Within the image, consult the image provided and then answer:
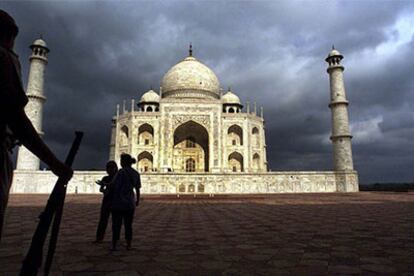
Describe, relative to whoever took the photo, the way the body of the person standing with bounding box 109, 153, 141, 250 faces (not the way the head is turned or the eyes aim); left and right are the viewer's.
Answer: facing away from the viewer and to the right of the viewer

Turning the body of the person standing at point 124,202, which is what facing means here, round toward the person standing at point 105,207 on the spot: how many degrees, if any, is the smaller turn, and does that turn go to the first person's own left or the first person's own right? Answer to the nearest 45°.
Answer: approximately 45° to the first person's own left

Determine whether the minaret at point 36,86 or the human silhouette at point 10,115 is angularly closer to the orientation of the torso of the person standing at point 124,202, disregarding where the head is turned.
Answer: the minaret

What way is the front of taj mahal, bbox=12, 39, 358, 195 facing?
toward the camera

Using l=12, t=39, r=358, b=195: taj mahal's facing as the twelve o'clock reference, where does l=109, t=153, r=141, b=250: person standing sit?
The person standing is roughly at 12 o'clock from the taj mahal.

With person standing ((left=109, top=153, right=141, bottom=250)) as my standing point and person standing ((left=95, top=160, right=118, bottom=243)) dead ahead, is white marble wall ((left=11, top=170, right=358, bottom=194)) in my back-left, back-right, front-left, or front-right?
front-right

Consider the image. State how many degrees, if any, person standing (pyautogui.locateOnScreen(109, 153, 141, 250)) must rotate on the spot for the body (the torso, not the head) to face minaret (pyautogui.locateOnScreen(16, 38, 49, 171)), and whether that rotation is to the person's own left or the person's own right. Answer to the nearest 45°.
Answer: approximately 45° to the person's own left

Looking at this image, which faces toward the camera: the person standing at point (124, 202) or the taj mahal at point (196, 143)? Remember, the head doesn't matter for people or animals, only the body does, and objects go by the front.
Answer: the taj mahal

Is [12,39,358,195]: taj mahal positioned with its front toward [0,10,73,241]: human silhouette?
yes

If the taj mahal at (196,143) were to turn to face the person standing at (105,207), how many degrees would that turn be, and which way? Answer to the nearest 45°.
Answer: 0° — it already faces them

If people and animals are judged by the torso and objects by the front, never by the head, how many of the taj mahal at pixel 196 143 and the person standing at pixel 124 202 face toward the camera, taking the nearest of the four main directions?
1

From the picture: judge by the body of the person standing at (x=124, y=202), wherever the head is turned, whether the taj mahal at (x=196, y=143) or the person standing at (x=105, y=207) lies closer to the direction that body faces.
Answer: the taj mahal

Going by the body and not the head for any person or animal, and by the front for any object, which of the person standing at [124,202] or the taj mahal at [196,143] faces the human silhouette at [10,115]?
the taj mahal
